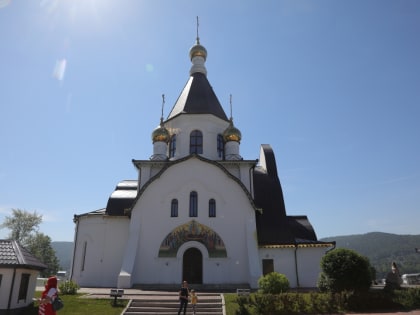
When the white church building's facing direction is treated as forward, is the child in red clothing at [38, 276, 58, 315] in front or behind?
in front

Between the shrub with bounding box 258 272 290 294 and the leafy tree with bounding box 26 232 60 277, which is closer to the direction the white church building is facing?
the shrub

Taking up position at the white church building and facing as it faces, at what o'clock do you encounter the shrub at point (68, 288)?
The shrub is roughly at 2 o'clock from the white church building.

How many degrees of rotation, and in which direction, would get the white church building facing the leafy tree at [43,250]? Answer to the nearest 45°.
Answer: approximately 135° to its right

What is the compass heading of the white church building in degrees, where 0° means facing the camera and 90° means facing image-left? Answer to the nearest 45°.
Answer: approximately 0°

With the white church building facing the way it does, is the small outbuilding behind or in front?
in front
